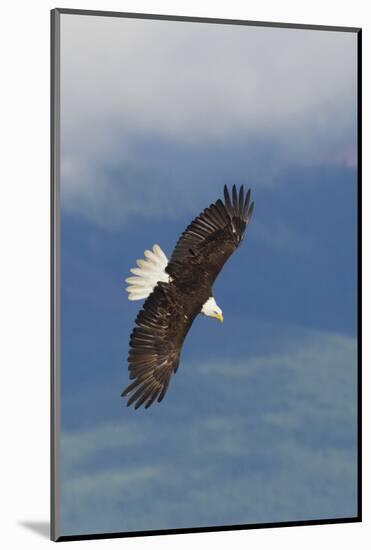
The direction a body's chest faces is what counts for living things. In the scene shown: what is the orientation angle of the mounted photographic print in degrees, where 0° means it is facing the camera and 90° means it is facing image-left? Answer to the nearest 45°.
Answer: approximately 315°
